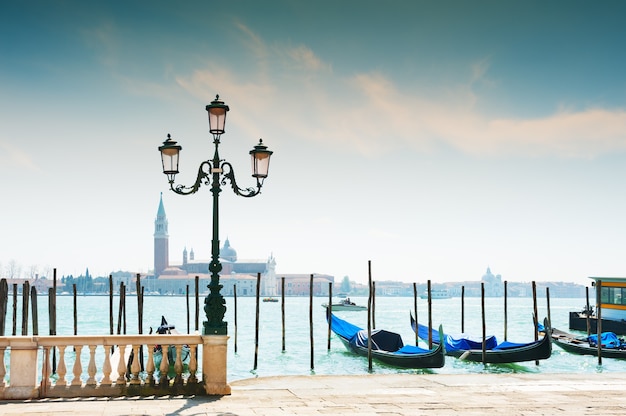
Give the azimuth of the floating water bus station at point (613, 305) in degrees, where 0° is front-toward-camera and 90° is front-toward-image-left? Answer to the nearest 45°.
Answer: approximately 90°

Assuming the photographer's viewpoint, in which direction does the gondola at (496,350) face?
facing the viewer and to the right of the viewer

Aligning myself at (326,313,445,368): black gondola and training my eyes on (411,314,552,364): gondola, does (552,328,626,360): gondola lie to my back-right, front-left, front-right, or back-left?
front-left

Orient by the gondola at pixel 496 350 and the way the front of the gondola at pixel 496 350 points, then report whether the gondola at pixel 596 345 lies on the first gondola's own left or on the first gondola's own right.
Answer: on the first gondola's own right
